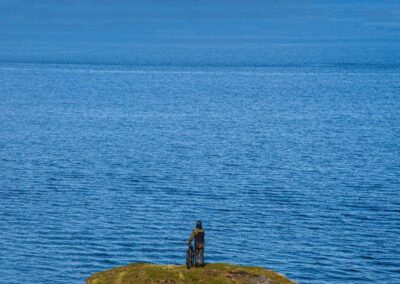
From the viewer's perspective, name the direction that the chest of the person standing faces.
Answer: away from the camera
